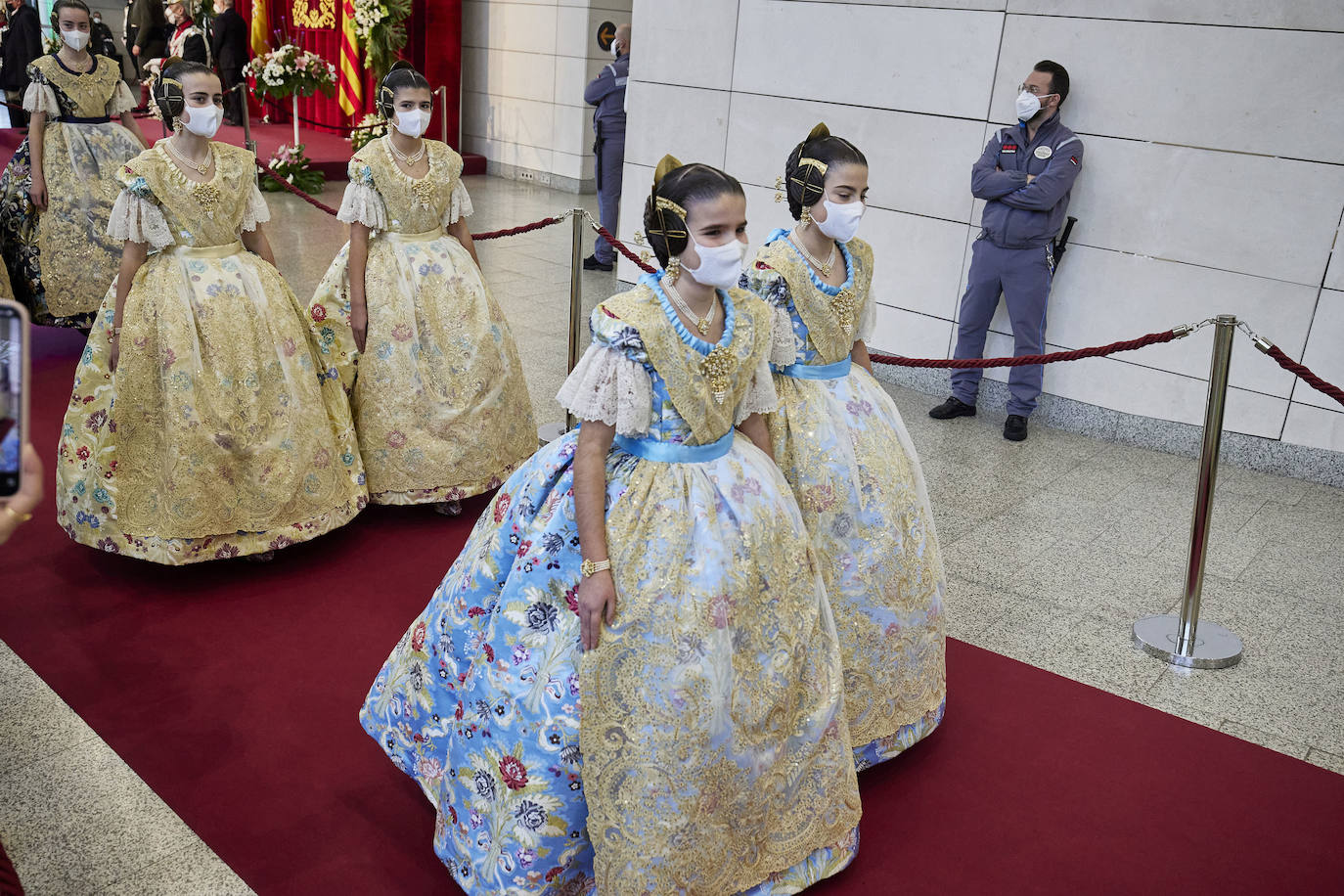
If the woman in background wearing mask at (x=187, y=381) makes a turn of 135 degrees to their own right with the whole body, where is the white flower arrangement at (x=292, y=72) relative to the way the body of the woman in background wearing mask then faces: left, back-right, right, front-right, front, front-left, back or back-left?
right

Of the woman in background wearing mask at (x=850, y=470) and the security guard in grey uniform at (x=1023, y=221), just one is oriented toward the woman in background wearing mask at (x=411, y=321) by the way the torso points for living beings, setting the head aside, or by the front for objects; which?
the security guard in grey uniform

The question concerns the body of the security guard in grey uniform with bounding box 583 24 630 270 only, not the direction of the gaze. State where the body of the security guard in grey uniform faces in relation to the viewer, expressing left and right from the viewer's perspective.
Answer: facing to the left of the viewer

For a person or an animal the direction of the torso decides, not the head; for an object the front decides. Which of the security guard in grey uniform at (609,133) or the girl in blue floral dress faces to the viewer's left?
the security guard in grey uniform

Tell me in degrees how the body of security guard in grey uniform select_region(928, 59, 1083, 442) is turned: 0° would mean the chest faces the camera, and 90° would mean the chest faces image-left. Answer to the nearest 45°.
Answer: approximately 45°

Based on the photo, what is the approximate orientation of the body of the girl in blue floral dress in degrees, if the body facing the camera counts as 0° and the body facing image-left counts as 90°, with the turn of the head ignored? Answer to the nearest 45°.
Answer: approximately 315°

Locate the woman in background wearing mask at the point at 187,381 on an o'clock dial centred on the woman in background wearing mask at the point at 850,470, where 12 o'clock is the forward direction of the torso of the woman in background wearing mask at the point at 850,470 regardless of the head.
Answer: the woman in background wearing mask at the point at 187,381 is roughly at 5 o'clock from the woman in background wearing mask at the point at 850,470.

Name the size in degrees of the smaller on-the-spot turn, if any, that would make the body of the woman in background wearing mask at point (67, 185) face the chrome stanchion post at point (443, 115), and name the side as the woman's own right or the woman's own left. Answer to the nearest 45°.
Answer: approximately 90° to the woman's own left

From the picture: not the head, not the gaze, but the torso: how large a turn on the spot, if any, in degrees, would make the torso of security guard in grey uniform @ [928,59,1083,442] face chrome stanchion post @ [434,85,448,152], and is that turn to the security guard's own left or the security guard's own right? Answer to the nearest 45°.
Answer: approximately 90° to the security guard's own right

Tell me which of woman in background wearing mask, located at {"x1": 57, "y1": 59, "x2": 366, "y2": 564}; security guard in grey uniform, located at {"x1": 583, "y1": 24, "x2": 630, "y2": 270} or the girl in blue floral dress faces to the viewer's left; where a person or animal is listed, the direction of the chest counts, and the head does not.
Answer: the security guard in grey uniform

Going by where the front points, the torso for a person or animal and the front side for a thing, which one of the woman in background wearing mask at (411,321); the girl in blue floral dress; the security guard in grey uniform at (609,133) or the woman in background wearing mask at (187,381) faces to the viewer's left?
the security guard in grey uniform

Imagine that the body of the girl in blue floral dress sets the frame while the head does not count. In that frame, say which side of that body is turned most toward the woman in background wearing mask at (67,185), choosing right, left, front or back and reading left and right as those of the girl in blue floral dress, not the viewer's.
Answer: back
